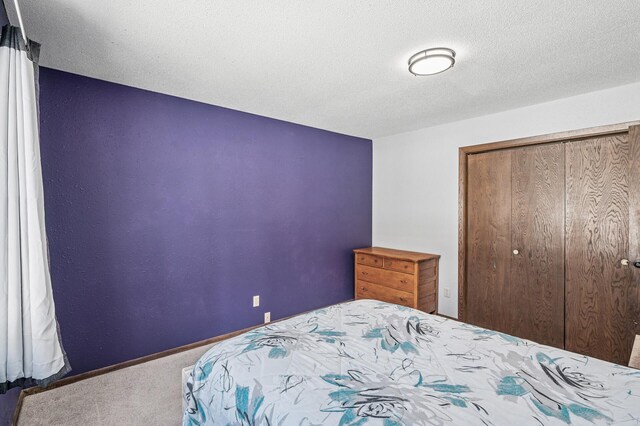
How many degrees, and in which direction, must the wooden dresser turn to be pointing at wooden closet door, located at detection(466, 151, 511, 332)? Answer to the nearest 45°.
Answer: approximately 135° to its left

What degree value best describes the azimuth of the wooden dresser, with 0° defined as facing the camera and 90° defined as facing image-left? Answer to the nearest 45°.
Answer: approximately 45°

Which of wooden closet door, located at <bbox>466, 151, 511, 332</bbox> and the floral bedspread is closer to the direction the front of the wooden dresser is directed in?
the floral bedspread

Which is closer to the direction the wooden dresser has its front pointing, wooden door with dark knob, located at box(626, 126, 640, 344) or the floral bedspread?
the floral bedspread

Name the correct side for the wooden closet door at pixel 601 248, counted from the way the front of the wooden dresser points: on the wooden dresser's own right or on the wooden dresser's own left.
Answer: on the wooden dresser's own left

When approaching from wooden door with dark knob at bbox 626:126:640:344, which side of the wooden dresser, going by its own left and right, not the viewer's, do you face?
left
